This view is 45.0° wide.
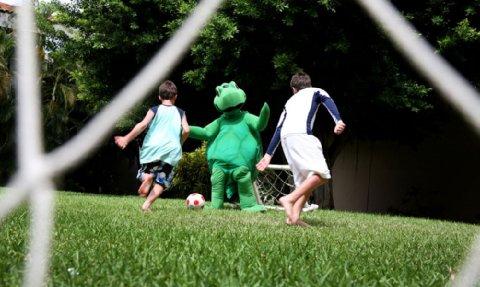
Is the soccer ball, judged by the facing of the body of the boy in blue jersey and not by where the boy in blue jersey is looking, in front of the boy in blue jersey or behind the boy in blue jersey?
in front

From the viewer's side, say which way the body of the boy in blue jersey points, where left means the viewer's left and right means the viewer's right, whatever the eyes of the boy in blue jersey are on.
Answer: facing away from the viewer

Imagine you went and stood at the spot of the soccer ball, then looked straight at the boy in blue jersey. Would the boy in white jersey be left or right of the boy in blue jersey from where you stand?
left

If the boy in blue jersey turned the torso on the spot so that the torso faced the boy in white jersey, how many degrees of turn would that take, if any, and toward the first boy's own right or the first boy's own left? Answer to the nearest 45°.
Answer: approximately 135° to the first boy's own right

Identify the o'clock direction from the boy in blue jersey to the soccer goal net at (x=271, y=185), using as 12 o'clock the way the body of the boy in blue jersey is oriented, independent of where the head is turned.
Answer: The soccer goal net is roughly at 1 o'clock from the boy in blue jersey.

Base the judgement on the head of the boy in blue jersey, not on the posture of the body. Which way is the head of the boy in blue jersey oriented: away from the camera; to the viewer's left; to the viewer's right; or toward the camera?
away from the camera

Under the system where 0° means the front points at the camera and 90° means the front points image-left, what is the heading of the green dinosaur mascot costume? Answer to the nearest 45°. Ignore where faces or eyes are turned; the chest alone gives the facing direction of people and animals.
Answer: approximately 0°
